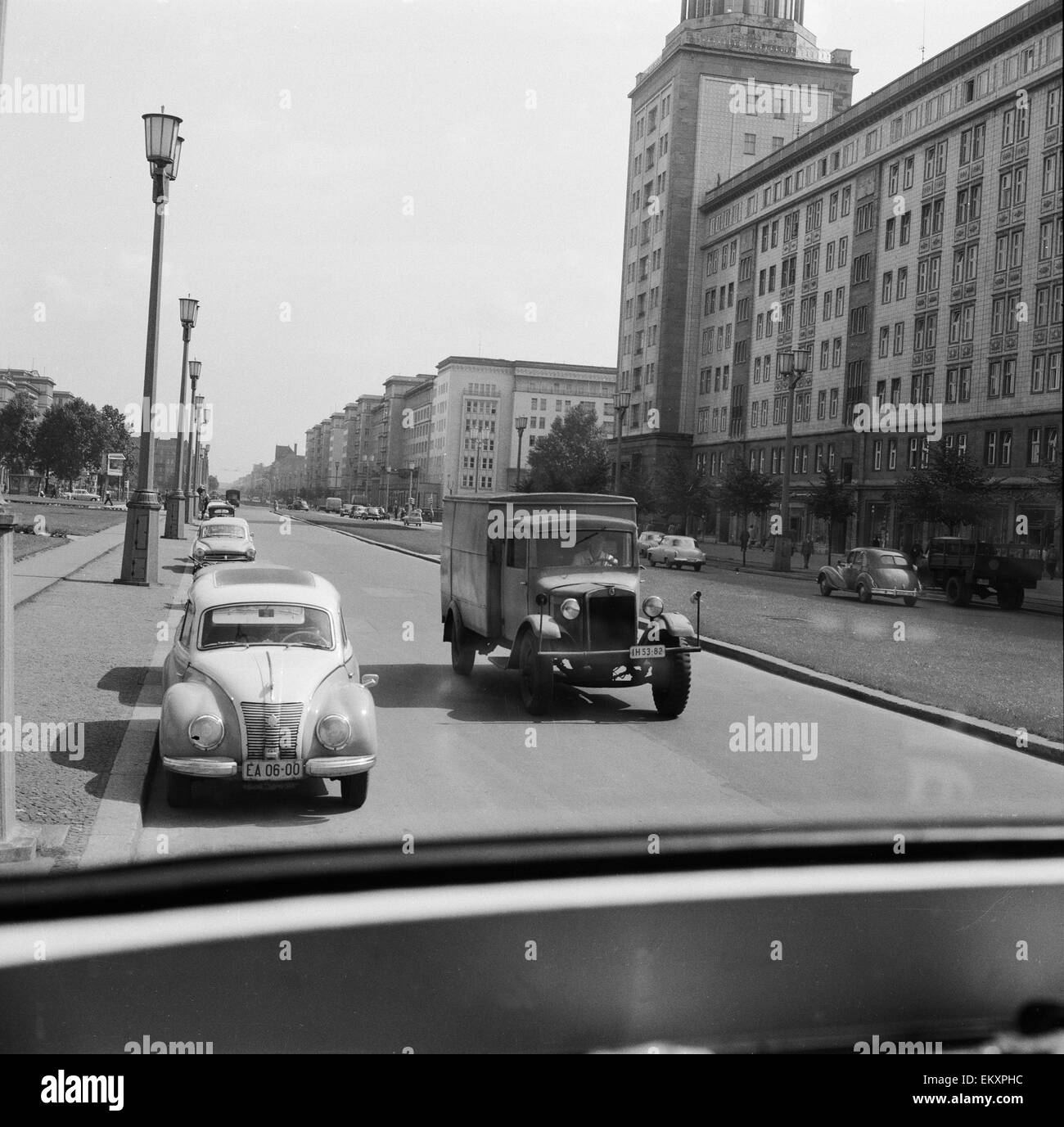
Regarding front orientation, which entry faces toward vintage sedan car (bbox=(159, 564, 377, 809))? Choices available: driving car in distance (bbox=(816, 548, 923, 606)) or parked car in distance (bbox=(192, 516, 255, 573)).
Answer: parked car in distance (bbox=(192, 516, 255, 573))

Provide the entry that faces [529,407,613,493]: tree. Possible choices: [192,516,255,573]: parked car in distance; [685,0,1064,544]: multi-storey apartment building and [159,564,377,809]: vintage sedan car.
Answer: the multi-storey apartment building

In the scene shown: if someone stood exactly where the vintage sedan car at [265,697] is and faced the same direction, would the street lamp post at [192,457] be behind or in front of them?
behind

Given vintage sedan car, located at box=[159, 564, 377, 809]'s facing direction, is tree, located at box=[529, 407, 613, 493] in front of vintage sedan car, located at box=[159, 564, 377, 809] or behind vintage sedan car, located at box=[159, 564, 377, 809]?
behind

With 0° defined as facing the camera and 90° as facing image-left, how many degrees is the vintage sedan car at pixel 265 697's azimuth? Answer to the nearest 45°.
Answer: approximately 0°

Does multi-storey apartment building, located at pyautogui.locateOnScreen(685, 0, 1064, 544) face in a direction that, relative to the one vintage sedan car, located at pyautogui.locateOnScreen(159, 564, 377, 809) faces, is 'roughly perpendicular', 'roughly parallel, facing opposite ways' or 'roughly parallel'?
roughly perpendicular

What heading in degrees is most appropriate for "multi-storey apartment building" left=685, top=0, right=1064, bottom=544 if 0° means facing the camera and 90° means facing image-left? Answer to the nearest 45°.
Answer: approximately 45°

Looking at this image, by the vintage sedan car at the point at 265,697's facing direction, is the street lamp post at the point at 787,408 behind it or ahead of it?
behind

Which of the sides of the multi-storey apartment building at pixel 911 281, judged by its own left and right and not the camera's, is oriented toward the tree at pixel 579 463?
right

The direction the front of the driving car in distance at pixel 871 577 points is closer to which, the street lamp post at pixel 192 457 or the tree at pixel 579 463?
the tree

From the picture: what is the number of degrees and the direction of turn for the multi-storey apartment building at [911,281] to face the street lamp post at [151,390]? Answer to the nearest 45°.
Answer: approximately 45° to its left

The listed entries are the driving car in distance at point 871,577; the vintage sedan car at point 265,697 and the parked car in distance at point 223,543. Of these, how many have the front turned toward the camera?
2
